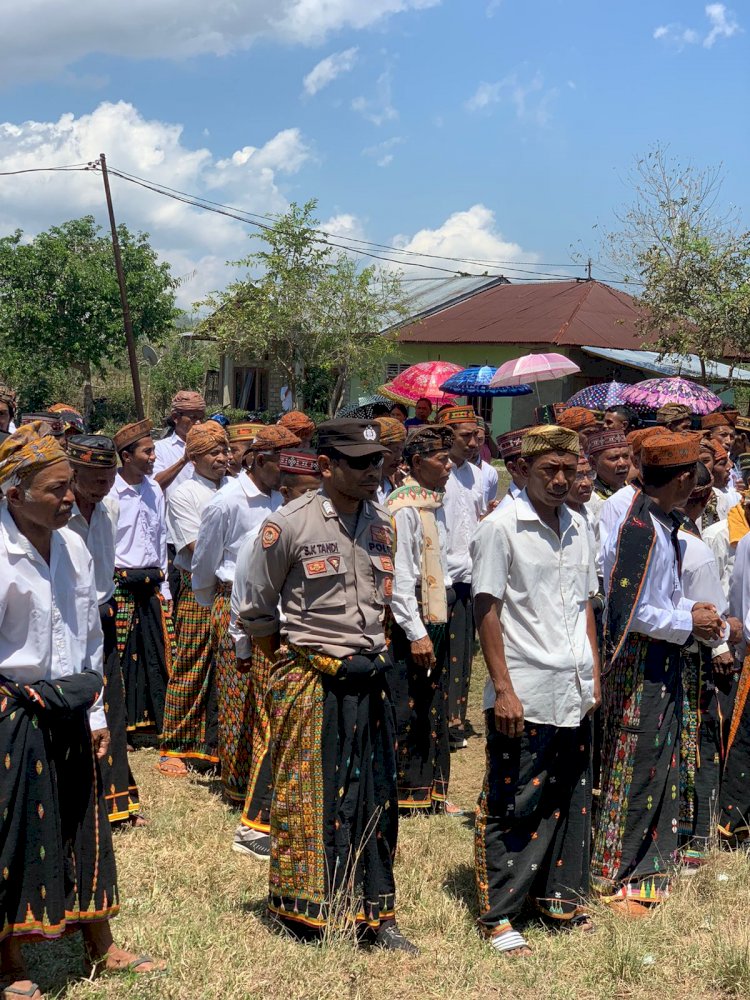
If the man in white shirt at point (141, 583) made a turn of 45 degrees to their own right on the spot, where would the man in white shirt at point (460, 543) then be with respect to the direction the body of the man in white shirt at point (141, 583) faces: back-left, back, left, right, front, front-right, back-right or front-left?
left

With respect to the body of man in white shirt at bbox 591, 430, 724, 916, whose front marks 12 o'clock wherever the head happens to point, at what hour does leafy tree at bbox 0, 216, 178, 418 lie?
The leafy tree is roughly at 8 o'clock from the man in white shirt.

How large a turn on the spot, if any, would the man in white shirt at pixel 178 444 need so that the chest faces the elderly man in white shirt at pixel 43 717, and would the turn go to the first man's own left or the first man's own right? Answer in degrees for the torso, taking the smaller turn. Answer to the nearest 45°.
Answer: approximately 45° to the first man's own right

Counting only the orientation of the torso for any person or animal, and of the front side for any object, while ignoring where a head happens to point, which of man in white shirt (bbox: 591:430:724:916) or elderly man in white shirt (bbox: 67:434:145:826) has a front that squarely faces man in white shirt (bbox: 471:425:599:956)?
the elderly man in white shirt

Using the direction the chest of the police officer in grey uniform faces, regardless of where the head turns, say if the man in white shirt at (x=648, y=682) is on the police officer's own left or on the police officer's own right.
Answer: on the police officer's own left

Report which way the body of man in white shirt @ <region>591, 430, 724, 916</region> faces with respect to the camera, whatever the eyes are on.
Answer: to the viewer's right

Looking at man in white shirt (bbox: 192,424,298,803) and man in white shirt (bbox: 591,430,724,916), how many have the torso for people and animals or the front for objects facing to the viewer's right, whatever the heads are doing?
2

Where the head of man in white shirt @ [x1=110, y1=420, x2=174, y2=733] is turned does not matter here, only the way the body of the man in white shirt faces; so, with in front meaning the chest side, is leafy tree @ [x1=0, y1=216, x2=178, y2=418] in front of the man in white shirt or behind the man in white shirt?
behind
